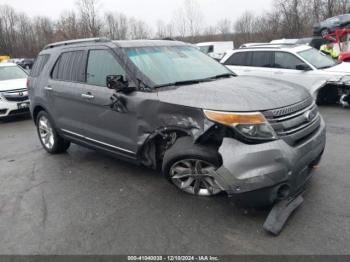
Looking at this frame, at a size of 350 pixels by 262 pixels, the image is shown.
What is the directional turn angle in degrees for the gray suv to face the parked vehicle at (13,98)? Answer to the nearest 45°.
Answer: approximately 180°

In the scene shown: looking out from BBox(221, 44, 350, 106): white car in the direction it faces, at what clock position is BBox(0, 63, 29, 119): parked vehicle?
The parked vehicle is roughly at 4 o'clock from the white car.

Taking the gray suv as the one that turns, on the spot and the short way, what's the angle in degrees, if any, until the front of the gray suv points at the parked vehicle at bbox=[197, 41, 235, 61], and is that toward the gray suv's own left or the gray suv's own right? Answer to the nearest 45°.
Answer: approximately 135° to the gray suv's own left

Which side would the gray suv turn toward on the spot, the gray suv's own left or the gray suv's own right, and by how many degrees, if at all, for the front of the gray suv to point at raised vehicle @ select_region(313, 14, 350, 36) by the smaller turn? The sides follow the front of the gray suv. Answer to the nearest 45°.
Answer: approximately 90° to the gray suv's own left

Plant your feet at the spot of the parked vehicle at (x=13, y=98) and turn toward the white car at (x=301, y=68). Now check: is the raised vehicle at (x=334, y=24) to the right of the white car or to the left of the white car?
left

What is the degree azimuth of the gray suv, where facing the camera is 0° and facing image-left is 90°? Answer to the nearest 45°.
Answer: approximately 315°

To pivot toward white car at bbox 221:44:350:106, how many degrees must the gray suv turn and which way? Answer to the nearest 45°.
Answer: approximately 90° to its left

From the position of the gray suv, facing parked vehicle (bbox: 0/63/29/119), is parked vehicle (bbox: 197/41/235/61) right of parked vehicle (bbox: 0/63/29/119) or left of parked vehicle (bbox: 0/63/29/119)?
right
